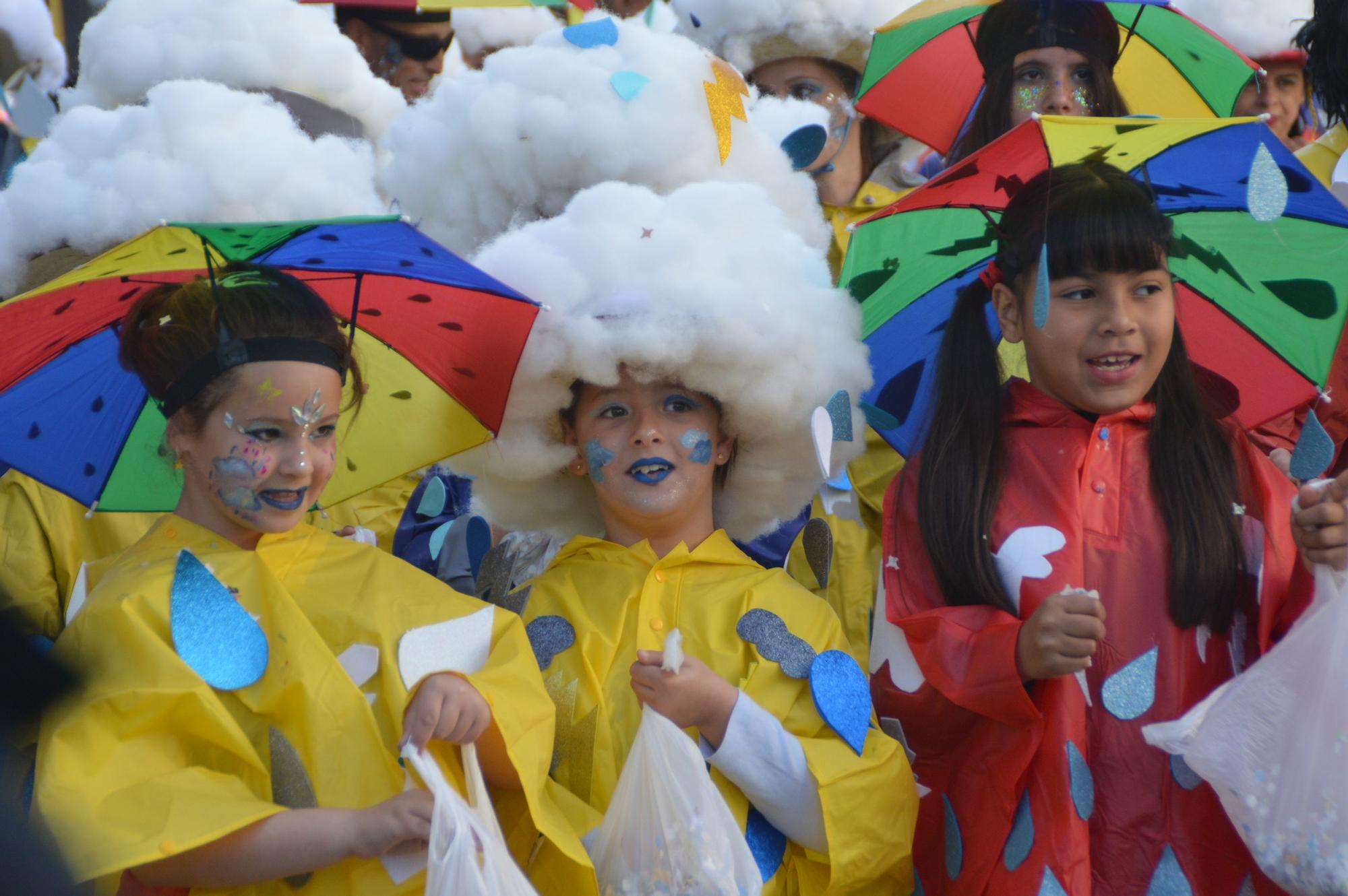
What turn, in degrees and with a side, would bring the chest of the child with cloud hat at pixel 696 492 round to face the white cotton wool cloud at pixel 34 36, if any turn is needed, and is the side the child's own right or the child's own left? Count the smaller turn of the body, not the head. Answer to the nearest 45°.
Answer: approximately 135° to the child's own right

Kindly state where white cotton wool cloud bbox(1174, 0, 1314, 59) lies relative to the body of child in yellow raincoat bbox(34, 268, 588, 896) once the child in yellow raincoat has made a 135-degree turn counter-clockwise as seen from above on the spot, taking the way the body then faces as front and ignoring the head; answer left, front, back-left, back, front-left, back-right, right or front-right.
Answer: front-right

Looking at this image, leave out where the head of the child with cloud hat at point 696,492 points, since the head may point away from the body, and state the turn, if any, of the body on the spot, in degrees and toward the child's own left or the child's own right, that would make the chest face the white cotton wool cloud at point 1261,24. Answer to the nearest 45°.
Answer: approximately 135° to the child's own left

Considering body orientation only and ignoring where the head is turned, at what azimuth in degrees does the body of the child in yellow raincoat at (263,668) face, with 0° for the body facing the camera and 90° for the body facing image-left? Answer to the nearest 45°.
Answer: approximately 315°

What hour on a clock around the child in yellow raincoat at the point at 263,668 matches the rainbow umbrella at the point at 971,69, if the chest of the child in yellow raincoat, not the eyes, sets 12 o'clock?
The rainbow umbrella is roughly at 9 o'clock from the child in yellow raincoat.

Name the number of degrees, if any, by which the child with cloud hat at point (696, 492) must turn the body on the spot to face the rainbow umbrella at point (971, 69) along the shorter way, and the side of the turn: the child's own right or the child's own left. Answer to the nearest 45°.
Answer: approximately 180°

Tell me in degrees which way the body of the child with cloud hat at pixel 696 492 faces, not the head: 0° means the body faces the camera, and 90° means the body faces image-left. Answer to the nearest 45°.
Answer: approximately 0°

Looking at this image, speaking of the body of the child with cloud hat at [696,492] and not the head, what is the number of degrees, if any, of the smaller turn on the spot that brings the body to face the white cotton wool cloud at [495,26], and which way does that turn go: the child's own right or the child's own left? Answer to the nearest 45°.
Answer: approximately 180°

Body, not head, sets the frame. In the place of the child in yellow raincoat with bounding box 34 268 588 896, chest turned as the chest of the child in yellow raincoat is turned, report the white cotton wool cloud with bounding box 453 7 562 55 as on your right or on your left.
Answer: on your left

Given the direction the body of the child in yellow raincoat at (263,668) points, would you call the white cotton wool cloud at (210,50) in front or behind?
behind
